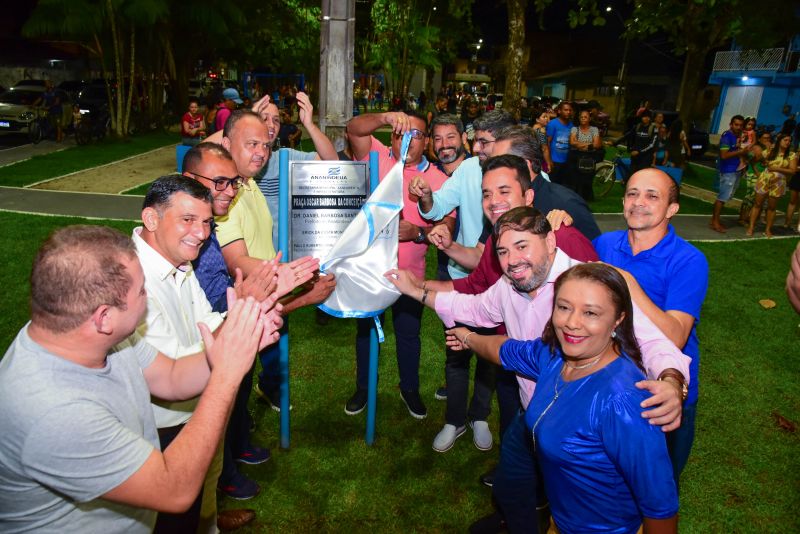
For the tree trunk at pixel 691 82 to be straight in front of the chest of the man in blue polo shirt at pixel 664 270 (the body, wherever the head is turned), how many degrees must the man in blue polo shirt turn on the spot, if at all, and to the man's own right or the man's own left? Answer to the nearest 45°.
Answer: approximately 135° to the man's own right

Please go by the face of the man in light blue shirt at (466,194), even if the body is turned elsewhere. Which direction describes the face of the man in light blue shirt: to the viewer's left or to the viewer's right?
to the viewer's left

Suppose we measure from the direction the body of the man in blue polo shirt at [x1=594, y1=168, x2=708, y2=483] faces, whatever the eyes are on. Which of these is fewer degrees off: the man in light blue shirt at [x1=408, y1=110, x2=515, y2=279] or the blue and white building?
the man in light blue shirt

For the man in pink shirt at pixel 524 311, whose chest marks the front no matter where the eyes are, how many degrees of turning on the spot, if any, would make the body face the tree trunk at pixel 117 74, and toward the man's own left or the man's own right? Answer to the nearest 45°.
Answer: approximately 90° to the man's own right

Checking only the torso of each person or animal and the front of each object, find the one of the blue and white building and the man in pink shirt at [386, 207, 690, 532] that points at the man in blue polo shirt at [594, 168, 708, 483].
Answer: the blue and white building

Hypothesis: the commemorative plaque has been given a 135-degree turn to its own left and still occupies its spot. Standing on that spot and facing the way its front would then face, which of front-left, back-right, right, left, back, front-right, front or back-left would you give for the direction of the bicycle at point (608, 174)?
front

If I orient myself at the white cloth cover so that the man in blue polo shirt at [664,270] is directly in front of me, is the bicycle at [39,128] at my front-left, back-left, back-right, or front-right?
back-left

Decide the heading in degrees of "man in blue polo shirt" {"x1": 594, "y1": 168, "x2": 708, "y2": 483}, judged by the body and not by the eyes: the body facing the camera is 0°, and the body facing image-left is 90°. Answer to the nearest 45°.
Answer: approximately 45°

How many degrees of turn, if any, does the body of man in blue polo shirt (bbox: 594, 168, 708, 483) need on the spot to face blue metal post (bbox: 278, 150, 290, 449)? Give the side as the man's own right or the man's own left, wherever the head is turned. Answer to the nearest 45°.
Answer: approximately 45° to the man's own right

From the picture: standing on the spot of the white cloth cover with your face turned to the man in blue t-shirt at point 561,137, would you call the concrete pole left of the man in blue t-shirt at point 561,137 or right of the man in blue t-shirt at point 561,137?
left

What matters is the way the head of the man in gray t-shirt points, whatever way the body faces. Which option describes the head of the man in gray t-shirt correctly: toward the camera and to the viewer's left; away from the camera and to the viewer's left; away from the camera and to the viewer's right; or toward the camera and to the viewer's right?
away from the camera and to the viewer's right

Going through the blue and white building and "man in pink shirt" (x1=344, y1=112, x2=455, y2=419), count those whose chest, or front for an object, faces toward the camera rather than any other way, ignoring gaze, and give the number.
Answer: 2

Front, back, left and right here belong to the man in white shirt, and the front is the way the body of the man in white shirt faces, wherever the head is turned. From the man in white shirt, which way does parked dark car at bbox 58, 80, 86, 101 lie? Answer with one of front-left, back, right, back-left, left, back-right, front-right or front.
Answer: back-left
